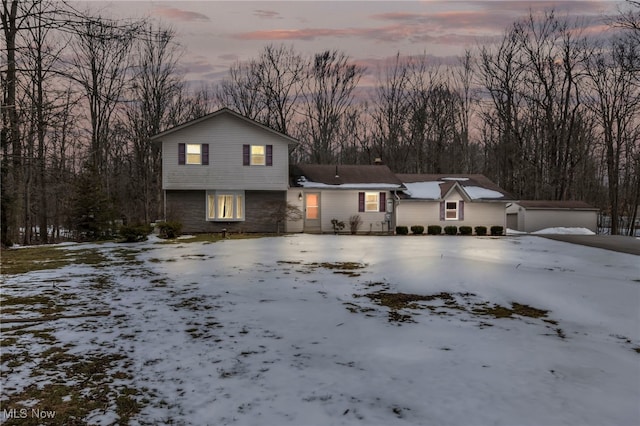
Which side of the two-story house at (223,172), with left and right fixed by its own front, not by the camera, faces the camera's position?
front

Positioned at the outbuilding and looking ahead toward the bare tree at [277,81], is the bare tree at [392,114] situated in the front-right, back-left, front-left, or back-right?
front-right

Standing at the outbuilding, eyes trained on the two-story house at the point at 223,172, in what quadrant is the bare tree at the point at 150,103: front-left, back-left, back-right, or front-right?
front-right

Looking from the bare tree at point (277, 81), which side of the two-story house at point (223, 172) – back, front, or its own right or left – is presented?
back

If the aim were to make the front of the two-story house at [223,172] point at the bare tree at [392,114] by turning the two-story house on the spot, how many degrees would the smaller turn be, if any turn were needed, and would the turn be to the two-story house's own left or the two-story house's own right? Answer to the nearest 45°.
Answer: approximately 135° to the two-story house's own left

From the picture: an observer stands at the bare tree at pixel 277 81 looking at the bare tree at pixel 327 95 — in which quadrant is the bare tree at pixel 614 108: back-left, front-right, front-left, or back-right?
front-right

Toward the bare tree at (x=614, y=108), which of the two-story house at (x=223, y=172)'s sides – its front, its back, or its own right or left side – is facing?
left

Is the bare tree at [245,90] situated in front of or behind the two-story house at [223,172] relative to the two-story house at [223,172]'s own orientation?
behind

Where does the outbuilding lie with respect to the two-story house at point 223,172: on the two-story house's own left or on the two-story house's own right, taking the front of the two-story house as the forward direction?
on the two-story house's own left

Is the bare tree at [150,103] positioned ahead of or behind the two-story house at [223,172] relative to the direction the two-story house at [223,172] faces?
behind
